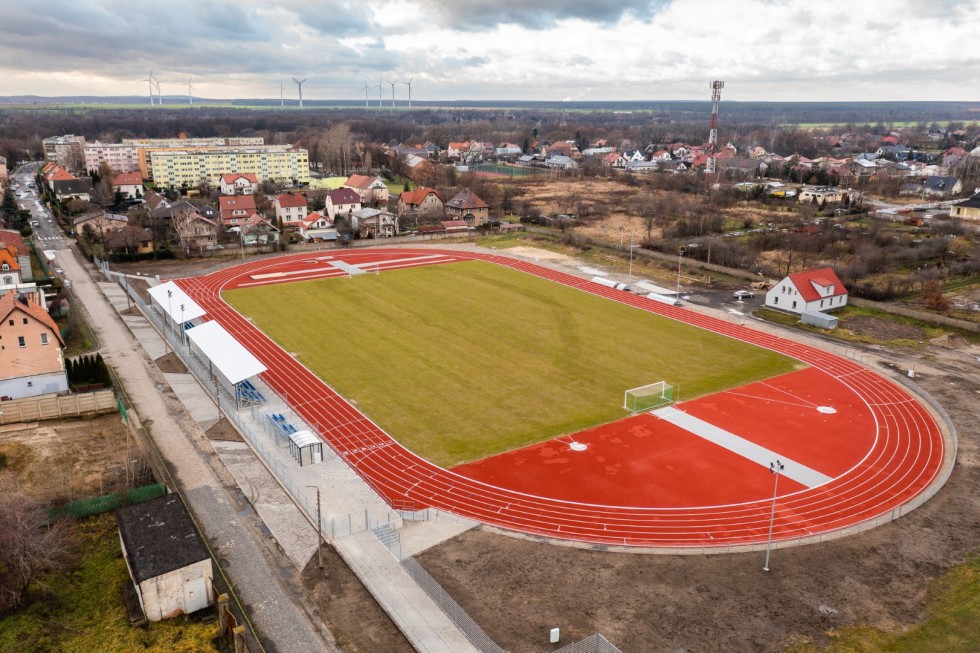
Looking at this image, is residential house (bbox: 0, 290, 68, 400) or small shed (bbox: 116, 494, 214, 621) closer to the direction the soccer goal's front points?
the residential house

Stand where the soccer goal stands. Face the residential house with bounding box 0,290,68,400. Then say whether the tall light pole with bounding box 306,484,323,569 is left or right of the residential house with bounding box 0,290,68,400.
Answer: left

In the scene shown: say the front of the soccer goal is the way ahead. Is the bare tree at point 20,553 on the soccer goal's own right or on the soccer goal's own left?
on the soccer goal's own left

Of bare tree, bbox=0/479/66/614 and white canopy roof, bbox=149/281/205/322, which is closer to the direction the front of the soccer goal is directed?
the white canopy roof

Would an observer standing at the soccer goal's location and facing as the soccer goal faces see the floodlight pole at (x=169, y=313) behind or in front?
in front

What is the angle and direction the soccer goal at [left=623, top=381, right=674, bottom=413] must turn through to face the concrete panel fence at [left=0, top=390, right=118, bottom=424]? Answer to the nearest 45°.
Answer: approximately 45° to its left

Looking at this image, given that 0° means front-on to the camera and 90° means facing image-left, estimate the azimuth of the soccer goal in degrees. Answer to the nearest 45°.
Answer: approximately 135°

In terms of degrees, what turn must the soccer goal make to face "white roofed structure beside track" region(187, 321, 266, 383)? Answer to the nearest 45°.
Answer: approximately 45° to its left

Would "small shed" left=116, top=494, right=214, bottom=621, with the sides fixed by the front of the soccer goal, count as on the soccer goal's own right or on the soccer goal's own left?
on the soccer goal's own left
